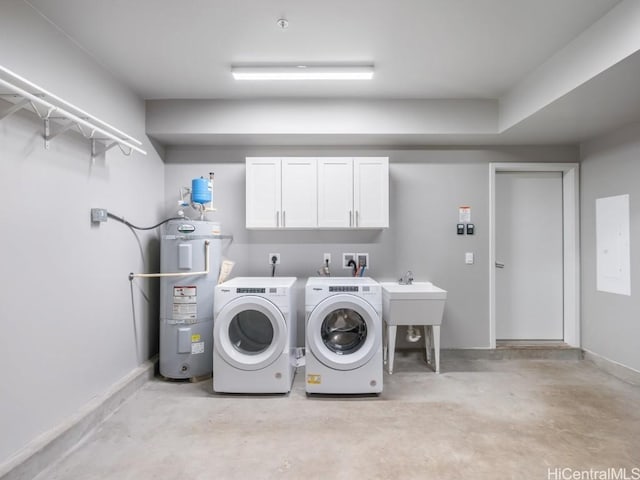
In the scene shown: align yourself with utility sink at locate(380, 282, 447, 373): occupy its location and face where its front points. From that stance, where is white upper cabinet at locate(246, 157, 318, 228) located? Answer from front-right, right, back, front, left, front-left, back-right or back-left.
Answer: right

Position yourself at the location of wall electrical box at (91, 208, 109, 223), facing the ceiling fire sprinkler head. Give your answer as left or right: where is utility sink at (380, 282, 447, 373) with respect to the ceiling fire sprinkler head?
left

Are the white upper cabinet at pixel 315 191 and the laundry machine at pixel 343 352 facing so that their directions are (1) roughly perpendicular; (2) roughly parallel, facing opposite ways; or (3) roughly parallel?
roughly parallel

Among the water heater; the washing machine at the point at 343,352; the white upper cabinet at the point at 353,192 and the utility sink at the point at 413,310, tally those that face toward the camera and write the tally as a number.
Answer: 4

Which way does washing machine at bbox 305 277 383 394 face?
toward the camera

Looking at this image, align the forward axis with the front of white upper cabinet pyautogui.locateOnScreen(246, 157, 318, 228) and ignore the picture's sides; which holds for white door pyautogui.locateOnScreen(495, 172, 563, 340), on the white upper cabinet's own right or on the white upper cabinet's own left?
on the white upper cabinet's own left

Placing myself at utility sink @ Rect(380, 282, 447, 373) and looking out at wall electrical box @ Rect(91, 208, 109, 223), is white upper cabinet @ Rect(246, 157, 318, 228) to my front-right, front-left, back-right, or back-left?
front-right

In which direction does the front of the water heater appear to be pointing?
toward the camera

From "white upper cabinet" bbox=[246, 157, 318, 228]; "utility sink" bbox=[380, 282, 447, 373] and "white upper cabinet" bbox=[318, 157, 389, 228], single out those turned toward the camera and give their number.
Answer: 3

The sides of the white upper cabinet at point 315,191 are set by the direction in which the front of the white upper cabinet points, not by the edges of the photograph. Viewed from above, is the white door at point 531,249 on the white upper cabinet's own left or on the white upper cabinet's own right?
on the white upper cabinet's own left

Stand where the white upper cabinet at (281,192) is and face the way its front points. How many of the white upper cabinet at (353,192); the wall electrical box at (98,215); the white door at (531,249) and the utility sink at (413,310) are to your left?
3

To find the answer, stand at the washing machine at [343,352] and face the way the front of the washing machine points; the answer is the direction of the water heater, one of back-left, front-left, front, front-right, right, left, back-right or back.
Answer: right
